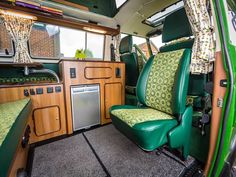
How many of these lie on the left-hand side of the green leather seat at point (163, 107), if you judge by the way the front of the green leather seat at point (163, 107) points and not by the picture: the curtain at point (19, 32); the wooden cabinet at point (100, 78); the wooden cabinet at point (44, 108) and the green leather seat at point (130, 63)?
0

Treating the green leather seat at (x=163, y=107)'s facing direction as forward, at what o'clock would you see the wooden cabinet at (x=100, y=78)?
The wooden cabinet is roughly at 3 o'clock from the green leather seat.

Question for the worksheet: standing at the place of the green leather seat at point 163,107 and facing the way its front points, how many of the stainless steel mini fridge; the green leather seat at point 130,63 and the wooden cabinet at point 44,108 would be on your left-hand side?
0

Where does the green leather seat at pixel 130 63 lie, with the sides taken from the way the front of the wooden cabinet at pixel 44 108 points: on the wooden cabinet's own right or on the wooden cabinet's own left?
on the wooden cabinet's own left

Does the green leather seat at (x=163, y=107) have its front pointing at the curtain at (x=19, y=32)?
no

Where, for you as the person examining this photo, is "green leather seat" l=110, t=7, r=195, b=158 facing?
facing the viewer and to the left of the viewer

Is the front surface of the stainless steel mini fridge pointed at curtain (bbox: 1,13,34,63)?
no

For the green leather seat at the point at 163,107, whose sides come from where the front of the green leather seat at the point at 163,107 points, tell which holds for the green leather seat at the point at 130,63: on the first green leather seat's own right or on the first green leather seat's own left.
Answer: on the first green leather seat's own right

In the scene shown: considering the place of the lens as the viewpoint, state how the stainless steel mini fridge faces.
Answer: facing the viewer

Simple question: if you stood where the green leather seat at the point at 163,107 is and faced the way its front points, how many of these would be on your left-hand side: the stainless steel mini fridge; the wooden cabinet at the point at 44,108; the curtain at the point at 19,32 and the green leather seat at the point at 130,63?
0
